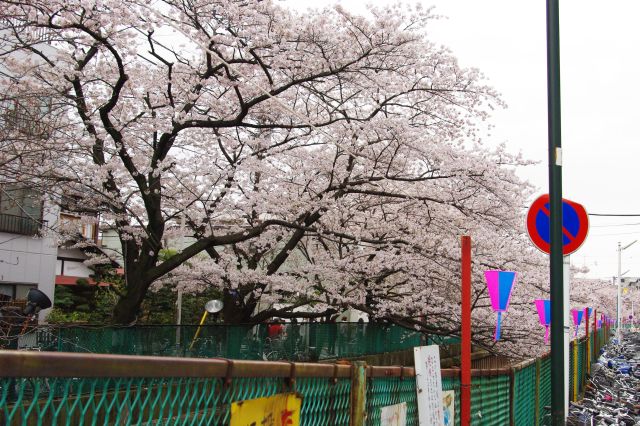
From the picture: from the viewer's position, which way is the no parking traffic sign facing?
facing the viewer

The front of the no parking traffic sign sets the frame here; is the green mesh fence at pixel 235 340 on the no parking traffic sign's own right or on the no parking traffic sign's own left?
on the no parking traffic sign's own right

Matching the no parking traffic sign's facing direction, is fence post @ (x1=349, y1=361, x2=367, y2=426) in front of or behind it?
in front

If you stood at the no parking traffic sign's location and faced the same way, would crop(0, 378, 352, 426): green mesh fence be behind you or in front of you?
in front

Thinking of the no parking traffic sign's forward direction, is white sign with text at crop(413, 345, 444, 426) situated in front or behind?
in front

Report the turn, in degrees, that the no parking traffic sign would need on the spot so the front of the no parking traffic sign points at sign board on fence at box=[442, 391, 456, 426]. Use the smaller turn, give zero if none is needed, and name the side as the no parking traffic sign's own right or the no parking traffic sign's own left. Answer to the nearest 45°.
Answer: approximately 45° to the no parking traffic sign's own right

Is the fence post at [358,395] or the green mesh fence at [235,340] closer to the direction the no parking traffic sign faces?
the fence post

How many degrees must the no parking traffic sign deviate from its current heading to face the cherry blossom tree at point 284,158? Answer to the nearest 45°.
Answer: approximately 135° to its right

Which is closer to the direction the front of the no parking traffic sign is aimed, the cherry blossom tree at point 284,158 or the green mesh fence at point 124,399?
the green mesh fence
